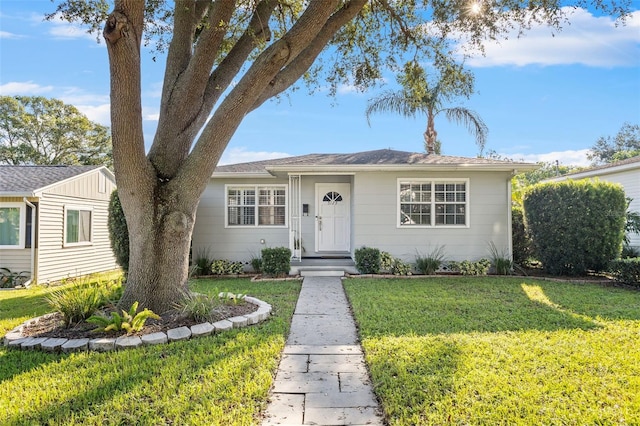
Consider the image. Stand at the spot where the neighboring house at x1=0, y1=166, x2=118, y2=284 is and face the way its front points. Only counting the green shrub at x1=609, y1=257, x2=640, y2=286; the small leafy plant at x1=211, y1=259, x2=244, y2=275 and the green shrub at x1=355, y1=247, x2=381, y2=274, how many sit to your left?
3

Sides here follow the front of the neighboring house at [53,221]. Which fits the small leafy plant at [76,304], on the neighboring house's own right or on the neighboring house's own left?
on the neighboring house's own left

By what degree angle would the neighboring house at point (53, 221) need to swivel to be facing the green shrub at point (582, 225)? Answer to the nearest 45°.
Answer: approximately 90° to its left

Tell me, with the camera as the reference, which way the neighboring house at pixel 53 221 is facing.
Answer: facing the viewer and to the left of the viewer

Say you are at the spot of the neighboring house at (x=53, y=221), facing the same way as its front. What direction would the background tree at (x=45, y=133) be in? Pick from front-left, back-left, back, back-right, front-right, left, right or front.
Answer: back-right

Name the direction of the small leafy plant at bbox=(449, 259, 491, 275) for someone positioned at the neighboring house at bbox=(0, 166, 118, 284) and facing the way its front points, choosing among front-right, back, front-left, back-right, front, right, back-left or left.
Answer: left

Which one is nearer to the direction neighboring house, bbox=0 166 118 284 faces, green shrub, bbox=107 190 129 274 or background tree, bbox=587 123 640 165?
the green shrub

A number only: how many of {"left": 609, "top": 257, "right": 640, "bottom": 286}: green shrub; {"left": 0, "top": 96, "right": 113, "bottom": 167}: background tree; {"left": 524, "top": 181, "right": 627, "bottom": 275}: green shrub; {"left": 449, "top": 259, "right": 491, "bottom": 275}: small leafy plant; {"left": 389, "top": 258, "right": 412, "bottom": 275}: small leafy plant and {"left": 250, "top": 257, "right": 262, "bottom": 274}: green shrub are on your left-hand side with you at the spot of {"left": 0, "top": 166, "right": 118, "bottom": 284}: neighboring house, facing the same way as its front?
5

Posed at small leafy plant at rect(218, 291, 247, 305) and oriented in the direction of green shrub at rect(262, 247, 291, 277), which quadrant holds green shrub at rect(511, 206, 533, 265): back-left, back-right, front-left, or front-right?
front-right

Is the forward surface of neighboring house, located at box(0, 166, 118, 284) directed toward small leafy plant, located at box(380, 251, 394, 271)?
no

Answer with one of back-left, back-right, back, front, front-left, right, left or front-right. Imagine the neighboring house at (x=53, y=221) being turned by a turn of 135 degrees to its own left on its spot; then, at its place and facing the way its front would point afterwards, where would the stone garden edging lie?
right

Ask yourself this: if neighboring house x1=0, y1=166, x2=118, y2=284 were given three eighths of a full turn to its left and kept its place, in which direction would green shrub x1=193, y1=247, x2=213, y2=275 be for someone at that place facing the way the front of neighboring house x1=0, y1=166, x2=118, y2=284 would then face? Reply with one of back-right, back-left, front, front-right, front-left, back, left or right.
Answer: front-right

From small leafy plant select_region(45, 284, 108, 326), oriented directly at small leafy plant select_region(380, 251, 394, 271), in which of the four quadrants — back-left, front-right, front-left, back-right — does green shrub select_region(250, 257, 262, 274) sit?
front-left

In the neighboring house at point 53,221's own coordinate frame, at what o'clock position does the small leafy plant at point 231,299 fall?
The small leafy plant is roughly at 10 o'clock from the neighboring house.

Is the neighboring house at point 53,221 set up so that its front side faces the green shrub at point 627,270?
no

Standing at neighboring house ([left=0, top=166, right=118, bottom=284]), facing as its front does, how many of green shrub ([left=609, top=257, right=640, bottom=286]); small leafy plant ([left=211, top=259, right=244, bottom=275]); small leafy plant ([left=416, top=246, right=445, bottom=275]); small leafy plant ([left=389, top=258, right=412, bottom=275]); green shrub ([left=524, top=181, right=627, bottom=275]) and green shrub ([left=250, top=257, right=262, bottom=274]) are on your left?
6

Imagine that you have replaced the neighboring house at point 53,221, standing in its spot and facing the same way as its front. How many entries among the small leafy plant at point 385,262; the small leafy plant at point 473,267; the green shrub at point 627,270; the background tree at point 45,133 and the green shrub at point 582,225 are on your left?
4

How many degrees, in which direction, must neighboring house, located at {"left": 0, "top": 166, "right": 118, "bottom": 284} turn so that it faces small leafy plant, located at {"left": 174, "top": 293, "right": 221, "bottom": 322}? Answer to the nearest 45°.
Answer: approximately 45° to its left
